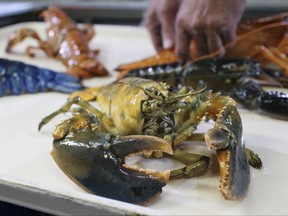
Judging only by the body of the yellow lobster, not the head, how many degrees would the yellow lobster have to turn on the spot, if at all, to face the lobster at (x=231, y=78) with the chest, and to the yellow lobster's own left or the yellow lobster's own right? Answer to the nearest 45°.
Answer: approximately 90° to the yellow lobster's own left

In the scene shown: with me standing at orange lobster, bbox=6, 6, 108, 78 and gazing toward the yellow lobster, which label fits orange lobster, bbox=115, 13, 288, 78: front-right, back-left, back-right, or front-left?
front-left

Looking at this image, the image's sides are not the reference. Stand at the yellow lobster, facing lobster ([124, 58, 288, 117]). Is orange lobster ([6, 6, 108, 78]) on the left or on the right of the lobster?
left

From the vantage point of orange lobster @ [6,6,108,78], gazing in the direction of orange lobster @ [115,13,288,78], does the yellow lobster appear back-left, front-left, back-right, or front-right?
front-right

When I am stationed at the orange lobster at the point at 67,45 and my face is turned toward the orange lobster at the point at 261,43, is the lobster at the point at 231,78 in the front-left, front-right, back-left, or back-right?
front-right

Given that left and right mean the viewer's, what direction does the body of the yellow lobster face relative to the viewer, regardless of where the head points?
facing the viewer and to the right of the viewer
